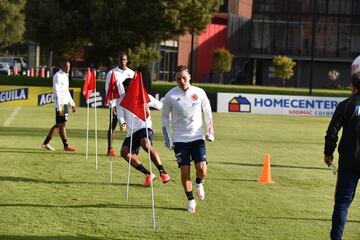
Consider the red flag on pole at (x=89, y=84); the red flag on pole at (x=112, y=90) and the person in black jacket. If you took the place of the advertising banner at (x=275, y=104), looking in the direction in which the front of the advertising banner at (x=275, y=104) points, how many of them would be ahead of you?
3

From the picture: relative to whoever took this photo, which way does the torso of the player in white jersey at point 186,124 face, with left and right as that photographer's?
facing the viewer

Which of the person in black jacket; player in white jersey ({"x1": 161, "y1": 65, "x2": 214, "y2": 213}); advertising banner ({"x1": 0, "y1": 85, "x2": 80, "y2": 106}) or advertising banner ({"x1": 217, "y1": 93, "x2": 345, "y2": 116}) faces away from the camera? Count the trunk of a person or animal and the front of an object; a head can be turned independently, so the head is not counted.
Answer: the person in black jacket

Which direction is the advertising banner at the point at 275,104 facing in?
toward the camera

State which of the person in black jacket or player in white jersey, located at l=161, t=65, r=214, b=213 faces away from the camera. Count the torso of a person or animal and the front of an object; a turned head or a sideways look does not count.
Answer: the person in black jacket

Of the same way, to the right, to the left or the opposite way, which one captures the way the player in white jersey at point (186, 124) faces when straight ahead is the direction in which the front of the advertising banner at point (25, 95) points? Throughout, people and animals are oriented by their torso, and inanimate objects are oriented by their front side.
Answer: the same way

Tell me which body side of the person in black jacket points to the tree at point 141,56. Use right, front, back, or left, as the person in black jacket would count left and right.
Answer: front

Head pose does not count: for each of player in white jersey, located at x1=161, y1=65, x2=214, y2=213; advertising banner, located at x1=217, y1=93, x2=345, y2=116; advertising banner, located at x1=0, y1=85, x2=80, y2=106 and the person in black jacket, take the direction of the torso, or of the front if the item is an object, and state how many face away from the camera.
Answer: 1

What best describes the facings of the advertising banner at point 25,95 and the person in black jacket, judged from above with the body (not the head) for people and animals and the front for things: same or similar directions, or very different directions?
very different directions

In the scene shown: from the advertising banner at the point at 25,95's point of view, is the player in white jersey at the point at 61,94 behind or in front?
in front

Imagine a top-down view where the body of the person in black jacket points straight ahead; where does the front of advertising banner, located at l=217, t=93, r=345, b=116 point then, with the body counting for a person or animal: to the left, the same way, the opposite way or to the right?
the opposite way

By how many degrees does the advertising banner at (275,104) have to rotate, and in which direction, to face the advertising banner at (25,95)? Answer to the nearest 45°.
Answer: approximately 90° to its right

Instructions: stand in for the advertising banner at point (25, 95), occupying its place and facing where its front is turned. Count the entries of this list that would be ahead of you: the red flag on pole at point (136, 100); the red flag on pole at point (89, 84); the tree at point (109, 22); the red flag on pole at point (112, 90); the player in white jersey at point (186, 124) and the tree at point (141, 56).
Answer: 4

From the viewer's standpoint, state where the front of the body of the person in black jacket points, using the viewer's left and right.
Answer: facing away from the viewer
